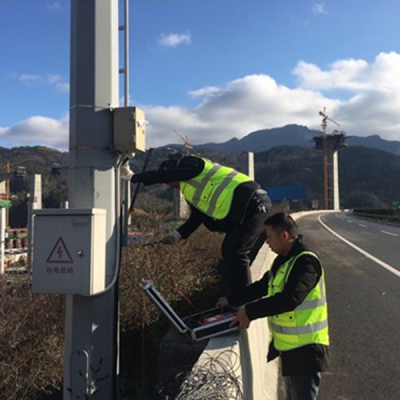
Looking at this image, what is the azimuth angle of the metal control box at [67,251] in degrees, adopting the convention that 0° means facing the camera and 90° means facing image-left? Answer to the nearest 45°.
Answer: approximately 45°

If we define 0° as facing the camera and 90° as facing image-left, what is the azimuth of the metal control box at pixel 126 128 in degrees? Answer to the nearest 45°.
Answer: approximately 315°

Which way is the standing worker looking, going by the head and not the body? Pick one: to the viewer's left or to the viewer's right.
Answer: to the viewer's left

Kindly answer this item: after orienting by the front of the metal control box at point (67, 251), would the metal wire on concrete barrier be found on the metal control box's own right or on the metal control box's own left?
on the metal control box's own left

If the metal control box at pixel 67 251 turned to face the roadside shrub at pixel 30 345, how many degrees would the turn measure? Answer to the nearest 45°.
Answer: approximately 135° to its right

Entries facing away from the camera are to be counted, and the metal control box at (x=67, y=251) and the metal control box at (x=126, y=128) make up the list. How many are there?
0
